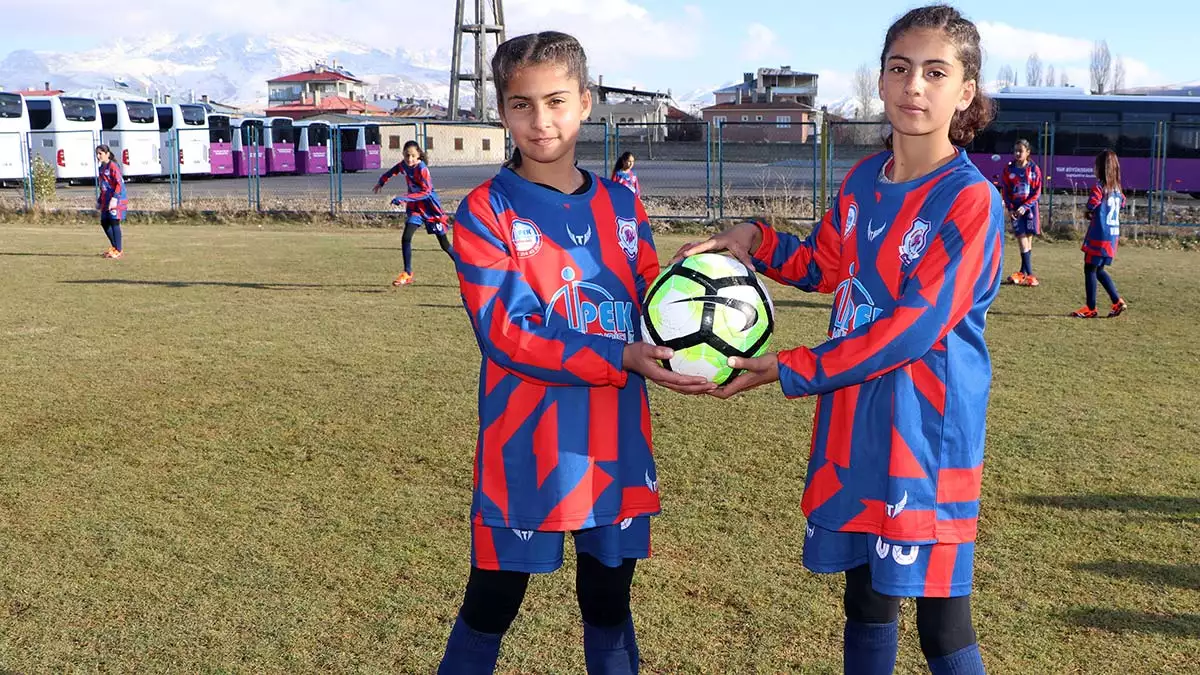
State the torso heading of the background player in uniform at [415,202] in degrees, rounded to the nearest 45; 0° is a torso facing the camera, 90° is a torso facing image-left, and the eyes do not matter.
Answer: approximately 45°

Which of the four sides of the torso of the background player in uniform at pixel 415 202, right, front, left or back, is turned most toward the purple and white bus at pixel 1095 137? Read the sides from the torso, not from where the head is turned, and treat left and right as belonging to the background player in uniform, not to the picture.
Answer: back

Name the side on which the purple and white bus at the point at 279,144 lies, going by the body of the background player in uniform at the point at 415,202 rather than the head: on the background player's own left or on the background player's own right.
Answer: on the background player's own right

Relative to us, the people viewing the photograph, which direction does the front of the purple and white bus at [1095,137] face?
facing to the left of the viewer

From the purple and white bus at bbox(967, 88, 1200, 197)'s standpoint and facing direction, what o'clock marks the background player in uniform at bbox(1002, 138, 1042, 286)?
The background player in uniform is roughly at 9 o'clock from the purple and white bus.

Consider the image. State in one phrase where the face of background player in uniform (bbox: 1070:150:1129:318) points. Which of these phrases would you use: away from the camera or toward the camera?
away from the camera

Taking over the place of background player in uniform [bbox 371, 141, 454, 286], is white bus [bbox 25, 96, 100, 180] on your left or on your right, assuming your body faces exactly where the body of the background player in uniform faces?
on your right

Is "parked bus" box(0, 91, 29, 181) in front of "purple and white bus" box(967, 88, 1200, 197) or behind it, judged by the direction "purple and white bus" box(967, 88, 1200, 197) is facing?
in front

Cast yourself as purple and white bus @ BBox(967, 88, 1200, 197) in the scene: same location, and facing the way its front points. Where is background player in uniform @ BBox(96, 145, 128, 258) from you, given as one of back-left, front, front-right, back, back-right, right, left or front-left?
front-left
